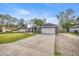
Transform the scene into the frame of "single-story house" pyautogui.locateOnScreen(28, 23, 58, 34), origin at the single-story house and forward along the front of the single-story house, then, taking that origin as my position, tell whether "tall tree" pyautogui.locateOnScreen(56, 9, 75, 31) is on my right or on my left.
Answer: on my left

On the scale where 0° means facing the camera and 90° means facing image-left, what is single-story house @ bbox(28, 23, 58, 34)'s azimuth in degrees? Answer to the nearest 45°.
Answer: approximately 0°
